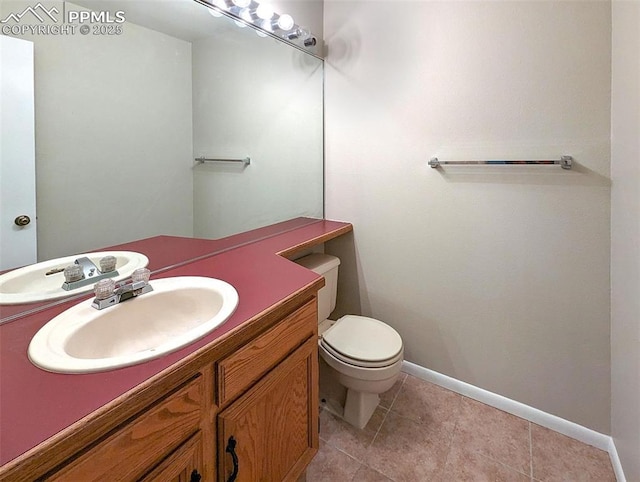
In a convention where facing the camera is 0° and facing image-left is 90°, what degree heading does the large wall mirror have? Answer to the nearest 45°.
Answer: approximately 315°

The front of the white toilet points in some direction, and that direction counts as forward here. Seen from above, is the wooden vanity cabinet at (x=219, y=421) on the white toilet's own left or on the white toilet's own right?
on the white toilet's own right

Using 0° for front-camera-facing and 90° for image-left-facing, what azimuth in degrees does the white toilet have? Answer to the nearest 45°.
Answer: approximately 315°

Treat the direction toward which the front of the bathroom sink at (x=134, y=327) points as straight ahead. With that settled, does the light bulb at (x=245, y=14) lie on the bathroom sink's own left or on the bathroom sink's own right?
on the bathroom sink's own left

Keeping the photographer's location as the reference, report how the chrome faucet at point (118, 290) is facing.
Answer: facing the viewer and to the right of the viewer

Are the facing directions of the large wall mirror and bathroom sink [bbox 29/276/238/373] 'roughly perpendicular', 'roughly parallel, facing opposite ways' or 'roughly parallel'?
roughly parallel

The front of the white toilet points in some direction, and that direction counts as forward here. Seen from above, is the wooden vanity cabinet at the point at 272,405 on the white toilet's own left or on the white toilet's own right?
on the white toilet's own right

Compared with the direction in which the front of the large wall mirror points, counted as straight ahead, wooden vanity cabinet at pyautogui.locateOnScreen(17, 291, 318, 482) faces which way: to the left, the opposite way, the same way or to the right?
the same way
